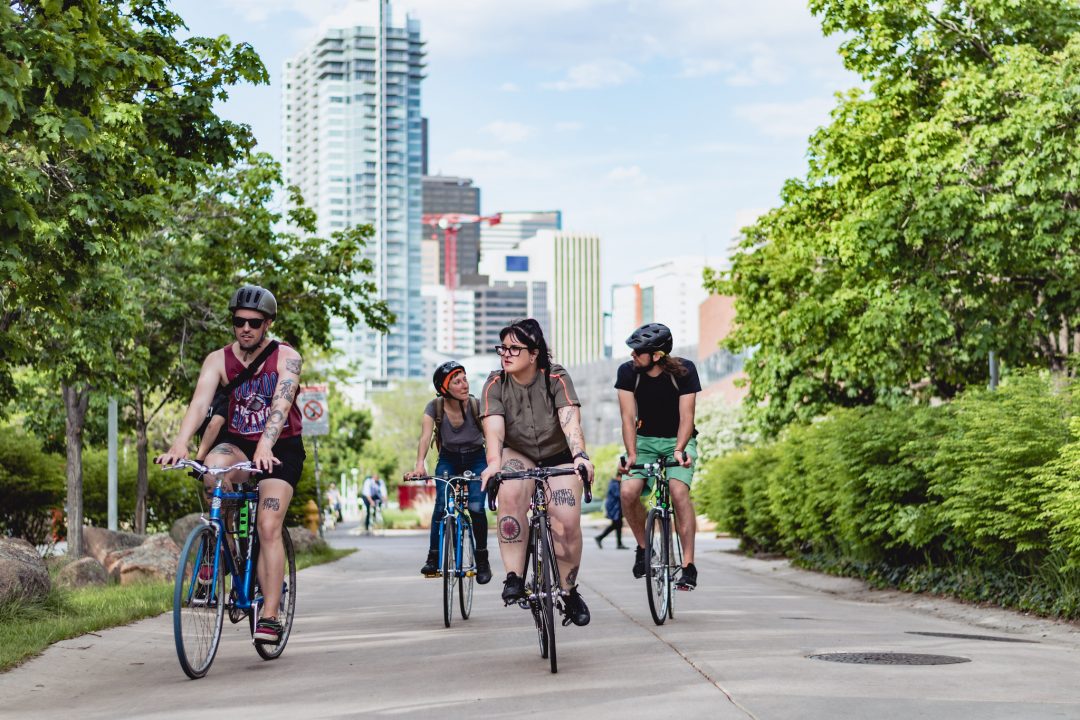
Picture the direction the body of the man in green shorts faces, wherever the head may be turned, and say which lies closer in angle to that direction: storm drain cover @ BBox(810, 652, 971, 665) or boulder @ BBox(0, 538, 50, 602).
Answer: the storm drain cover

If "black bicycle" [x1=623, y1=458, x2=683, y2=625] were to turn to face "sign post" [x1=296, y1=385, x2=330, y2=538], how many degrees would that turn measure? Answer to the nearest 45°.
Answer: approximately 180°

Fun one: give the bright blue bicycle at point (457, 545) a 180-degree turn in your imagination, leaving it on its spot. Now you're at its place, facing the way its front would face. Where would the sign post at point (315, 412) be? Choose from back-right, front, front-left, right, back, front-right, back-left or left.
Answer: front

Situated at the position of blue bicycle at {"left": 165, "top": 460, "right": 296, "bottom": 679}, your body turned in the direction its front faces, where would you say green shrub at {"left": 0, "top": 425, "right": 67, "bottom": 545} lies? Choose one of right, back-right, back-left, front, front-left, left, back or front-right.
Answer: back-right

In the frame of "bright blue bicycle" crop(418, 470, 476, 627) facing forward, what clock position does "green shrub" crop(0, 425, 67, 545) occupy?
The green shrub is roughly at 5 o'clock from the bright blue bicycle.

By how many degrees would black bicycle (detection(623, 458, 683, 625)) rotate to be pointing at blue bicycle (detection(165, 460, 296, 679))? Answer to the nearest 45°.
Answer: approximately 45° to its right

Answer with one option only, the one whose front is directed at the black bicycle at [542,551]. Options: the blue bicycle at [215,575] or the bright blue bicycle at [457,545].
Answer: the bright blue bicycle

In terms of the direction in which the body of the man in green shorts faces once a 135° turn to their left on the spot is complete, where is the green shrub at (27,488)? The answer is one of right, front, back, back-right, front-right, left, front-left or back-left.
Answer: left

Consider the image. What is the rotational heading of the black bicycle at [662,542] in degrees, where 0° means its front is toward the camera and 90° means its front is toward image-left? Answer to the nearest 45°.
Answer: approximately 0°

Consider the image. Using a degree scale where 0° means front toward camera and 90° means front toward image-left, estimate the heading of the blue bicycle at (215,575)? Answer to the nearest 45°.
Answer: approximately 45°
